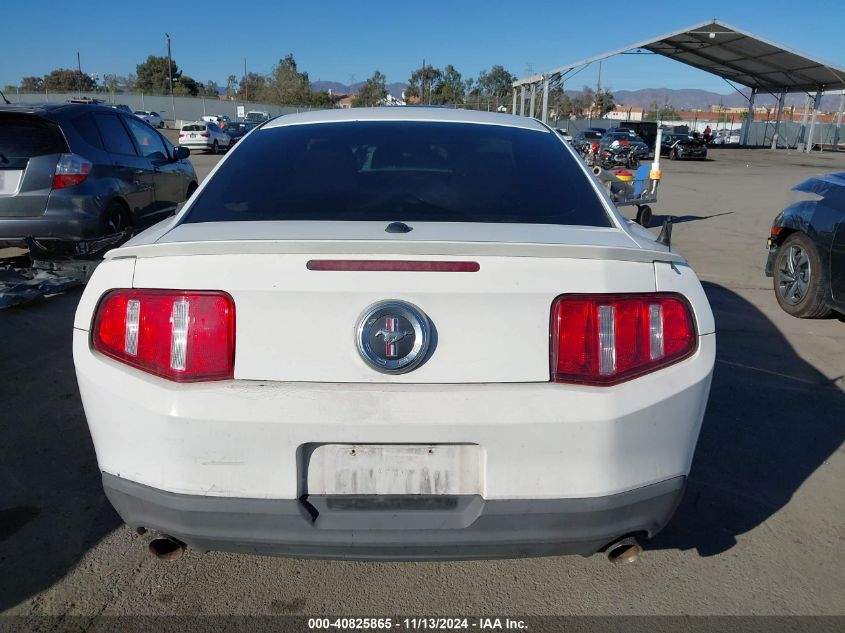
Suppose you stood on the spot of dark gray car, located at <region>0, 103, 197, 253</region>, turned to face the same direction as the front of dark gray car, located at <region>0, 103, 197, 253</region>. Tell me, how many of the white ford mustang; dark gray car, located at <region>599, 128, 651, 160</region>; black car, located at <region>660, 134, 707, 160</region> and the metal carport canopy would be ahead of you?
3

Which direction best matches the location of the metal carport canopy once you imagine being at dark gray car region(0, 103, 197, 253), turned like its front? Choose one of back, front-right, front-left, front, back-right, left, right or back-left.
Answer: front

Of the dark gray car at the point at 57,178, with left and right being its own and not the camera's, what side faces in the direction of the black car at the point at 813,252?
right

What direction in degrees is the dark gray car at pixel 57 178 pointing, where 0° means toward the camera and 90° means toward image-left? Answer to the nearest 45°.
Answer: approximately 225°

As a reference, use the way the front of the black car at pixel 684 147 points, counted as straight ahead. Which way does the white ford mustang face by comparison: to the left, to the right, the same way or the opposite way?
the opposite way

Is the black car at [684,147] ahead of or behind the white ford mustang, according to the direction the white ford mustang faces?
ahead

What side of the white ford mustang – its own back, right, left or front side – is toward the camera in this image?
back

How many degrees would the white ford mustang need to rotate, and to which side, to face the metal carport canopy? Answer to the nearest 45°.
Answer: approximately 45° to its right

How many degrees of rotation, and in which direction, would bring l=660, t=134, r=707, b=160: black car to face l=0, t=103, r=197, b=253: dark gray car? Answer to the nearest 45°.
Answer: approximately 45° to its right

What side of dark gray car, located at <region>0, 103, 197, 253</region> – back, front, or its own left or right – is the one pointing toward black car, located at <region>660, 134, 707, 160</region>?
front

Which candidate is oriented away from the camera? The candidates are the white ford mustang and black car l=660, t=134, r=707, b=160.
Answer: the white ford mustang

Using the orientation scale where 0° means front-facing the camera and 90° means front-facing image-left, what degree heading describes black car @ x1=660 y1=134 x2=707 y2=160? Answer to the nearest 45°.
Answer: approximately 315°

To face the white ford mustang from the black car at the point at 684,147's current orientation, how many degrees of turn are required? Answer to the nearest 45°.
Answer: approximately 45° to its right

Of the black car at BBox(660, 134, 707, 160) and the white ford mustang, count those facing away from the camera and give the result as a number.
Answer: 1
